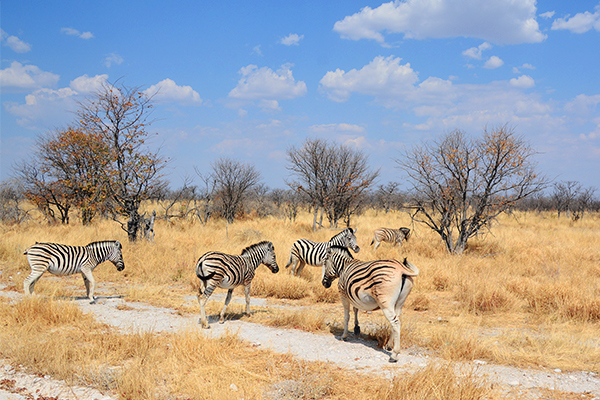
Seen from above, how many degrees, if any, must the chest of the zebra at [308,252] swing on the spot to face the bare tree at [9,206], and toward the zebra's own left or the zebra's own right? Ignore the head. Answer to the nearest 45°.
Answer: approximately 135° to the zebra's own left

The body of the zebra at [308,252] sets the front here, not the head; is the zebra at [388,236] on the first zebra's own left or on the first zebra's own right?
on the first zebra's own left

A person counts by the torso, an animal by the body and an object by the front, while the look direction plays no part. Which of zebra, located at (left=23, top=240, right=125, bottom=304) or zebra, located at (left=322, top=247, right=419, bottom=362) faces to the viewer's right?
zebra, located at (left=23, top=240, right=125, bottom=304)

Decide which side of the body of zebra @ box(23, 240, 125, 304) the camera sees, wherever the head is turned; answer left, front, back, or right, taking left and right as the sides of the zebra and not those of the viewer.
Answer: right

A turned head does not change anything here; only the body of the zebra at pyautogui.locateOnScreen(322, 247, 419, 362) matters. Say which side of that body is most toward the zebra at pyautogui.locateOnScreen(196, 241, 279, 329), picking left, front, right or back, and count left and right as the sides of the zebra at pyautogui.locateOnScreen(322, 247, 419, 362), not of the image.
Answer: front

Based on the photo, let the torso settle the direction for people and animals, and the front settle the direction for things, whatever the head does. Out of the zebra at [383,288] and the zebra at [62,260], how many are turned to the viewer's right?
1

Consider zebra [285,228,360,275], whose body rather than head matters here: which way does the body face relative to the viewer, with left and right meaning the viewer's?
facing to the right of the viewer

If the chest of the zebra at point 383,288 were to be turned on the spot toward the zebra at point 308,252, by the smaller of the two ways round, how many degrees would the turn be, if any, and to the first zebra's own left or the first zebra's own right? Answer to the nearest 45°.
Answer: approximately 45° to the first zebra's own right

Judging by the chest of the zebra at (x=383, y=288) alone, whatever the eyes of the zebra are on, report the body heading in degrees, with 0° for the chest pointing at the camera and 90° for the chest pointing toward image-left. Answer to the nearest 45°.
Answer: approximately 135°

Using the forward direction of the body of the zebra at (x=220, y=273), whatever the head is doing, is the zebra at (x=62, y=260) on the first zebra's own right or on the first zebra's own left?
on the first zebra's own left
